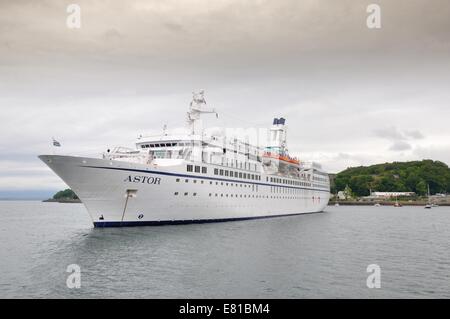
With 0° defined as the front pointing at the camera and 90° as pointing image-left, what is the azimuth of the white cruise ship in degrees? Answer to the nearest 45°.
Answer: approximately 45°
